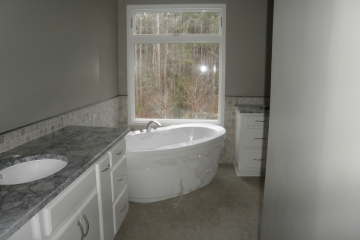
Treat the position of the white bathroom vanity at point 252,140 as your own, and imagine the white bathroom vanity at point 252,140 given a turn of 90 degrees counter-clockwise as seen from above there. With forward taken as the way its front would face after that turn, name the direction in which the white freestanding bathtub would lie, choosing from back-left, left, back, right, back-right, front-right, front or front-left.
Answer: back-right

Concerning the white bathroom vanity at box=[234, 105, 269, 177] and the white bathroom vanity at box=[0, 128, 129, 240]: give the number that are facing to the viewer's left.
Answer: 0

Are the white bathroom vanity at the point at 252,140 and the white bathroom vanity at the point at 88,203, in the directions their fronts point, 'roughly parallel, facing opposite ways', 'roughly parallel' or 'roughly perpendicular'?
roughly perpendicular

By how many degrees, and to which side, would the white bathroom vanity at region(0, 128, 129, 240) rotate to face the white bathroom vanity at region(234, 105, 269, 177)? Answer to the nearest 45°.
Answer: approximately 90° to its left

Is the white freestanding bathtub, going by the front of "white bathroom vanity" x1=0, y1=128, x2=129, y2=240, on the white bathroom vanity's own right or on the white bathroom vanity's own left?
on the white bathroom vanity's own left

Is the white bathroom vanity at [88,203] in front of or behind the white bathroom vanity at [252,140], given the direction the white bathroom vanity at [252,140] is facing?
in front
